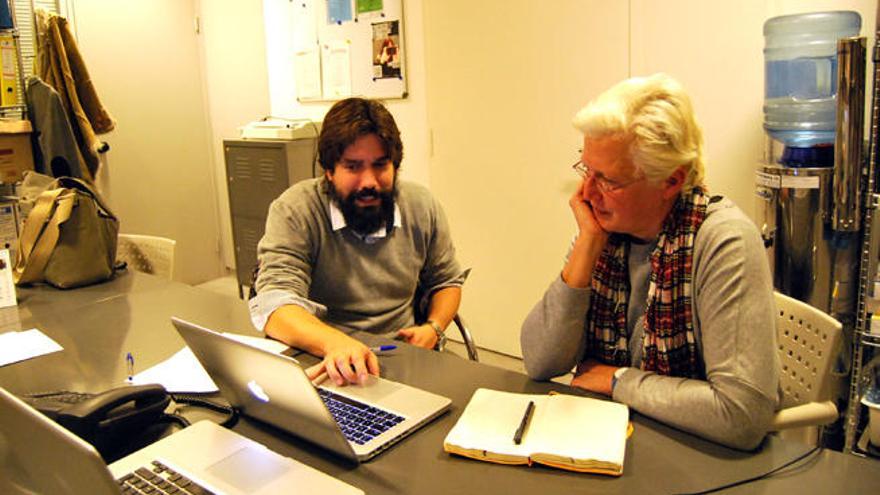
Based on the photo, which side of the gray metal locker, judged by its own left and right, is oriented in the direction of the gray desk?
front

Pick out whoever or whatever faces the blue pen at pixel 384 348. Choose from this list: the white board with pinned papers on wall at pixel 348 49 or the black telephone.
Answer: the white board with pinned papers on wall

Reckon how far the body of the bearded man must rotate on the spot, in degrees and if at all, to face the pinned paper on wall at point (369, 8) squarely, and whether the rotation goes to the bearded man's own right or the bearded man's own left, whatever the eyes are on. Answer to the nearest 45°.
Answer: approximately 180°

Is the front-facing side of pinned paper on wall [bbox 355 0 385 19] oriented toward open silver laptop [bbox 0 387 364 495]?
yes

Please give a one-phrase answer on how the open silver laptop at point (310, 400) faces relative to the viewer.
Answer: facing away from the viewer and to the right of the viewer

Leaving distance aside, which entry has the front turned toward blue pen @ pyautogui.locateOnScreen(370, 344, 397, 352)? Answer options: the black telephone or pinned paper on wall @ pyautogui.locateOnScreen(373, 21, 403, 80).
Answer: the pinned paper on wall

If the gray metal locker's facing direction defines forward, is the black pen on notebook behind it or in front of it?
in front
